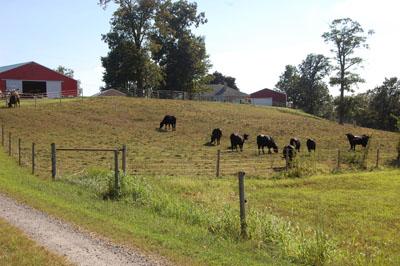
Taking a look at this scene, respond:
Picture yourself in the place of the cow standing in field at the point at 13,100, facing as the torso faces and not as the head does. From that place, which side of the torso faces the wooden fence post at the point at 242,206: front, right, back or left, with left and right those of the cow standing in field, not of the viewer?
front

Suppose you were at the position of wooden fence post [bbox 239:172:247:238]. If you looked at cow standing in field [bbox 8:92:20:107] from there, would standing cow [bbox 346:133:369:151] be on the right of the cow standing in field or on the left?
right

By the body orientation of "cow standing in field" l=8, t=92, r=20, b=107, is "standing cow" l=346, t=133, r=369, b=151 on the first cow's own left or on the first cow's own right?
on the first cow's own left

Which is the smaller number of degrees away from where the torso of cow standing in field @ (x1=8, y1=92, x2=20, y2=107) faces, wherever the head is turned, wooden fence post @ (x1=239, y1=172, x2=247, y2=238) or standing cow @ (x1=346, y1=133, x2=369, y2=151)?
the wooden fence post

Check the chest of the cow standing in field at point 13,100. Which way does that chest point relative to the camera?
toward the camera

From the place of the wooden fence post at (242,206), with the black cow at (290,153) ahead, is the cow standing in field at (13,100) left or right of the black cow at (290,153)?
left

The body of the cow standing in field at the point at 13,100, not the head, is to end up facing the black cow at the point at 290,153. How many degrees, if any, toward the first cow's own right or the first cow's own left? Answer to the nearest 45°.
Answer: approximately 45° to the first cow's own left
